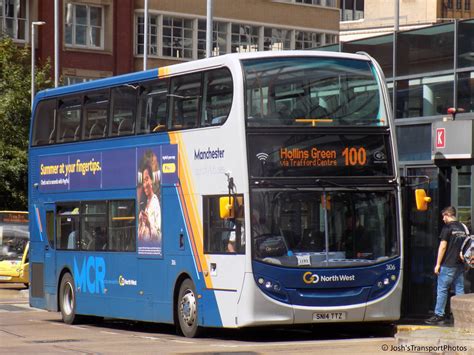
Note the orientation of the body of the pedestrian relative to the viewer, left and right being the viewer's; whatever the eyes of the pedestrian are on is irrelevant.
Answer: facing away from the viewer and to the left of the viewer

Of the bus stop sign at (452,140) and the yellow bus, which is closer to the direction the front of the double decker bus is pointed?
the bus stop sign

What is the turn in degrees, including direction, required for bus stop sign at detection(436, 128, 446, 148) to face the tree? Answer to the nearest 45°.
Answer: approximately 135° to its right

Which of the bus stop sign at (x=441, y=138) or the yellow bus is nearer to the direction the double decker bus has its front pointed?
the bus stop sign

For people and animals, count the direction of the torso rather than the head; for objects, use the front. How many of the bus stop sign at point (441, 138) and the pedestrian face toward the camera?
1

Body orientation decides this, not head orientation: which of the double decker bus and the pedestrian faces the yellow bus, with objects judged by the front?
the pedestrian

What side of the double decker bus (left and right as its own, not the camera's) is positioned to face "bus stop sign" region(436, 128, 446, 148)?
left

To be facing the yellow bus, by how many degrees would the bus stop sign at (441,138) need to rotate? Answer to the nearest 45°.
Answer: approximately 135° to its right

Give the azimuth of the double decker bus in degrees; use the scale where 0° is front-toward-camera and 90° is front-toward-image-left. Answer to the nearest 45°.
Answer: approximately 315°
